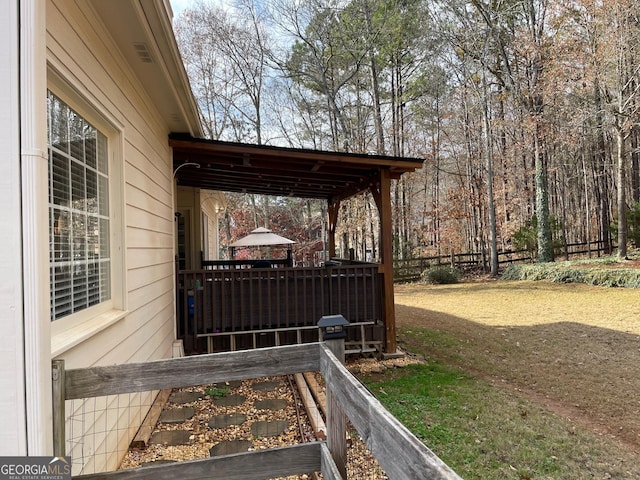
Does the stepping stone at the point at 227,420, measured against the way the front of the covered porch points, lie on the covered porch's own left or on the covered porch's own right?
on the covered porch's own right

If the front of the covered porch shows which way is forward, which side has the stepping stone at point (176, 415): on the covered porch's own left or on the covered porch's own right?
on the covered porch's own right

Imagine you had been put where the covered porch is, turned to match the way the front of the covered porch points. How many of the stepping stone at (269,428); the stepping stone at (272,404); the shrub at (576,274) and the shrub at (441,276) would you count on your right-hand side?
2

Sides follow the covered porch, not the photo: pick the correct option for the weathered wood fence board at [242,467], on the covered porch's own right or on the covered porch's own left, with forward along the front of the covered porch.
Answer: on the covered porch's own right

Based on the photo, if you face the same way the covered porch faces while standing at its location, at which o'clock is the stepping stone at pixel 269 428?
The stepping stone is roughly at 3 o'clock from the covered porch.

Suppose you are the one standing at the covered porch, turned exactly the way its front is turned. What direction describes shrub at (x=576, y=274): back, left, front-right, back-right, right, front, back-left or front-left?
front-left

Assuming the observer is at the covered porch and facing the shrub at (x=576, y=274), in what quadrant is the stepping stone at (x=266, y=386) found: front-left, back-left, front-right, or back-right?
back-right

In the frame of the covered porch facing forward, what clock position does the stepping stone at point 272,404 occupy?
The stepping stone is roughly at 3 o'clock from the covered porch.

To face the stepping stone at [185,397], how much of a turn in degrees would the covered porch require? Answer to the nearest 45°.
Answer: approximately 135° to its right

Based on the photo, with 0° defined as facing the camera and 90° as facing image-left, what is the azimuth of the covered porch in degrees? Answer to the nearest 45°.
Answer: approximately 270°

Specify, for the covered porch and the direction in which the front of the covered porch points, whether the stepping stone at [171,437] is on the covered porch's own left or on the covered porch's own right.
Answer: on the covered porch's own right

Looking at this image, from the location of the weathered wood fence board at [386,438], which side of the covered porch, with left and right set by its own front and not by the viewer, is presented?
right

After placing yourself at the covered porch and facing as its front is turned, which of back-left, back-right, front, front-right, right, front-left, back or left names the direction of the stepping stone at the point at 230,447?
right

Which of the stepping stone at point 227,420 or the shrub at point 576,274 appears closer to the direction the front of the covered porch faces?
the shrub
